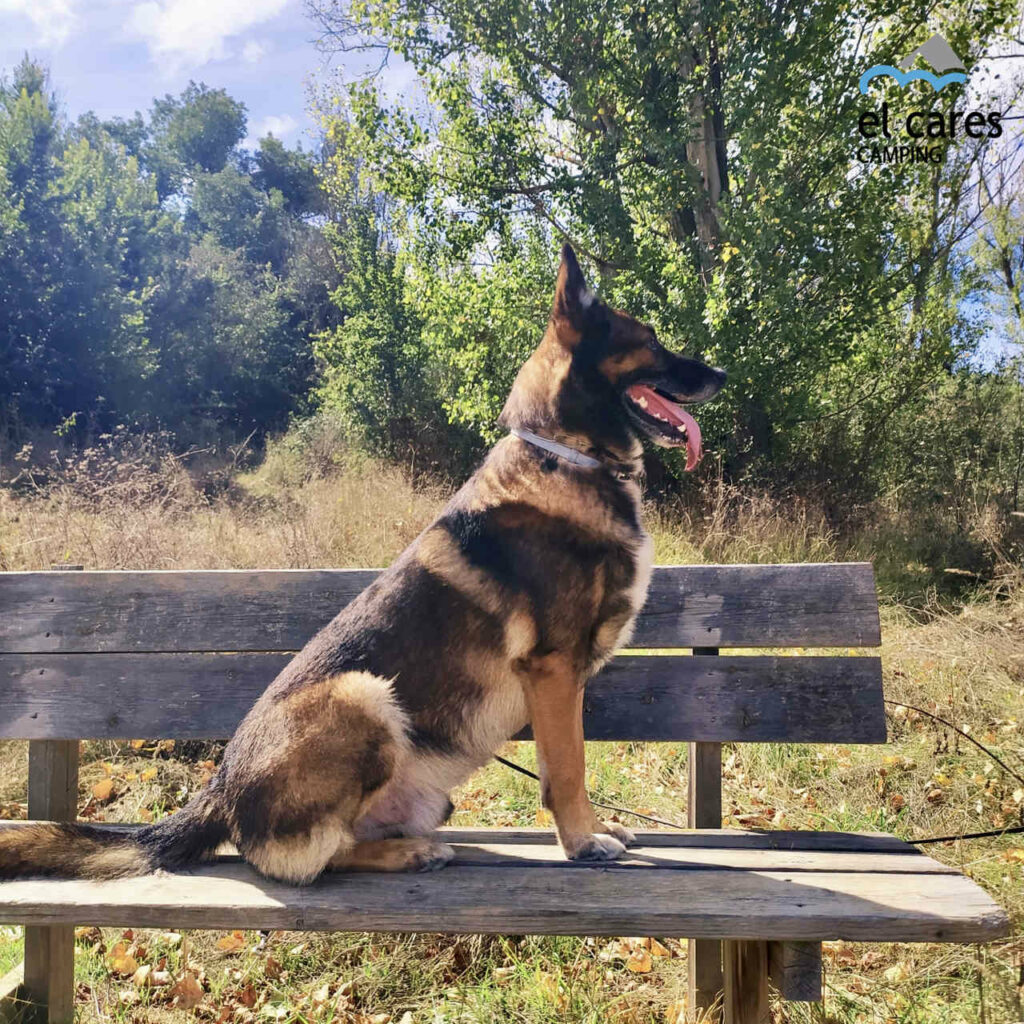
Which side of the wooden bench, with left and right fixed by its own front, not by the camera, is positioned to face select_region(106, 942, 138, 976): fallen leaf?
right

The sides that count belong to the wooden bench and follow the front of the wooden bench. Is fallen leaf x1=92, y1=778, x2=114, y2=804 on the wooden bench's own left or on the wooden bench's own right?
on the wooden bench's own right

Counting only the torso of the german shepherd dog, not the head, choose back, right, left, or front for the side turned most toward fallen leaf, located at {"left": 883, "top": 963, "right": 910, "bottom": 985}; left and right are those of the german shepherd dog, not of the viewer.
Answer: front

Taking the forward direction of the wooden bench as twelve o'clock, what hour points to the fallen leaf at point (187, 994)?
The fallen leaf is roughly at 3 o'clock from the wooden bench.

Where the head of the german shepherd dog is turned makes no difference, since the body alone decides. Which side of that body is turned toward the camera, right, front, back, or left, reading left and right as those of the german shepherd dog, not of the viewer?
right

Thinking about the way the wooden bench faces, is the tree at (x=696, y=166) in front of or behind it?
behind

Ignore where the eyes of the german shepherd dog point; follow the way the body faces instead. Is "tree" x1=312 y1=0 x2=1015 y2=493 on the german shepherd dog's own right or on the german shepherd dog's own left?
on the german shepherd dog's own left

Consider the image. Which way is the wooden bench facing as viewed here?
toward the camera
